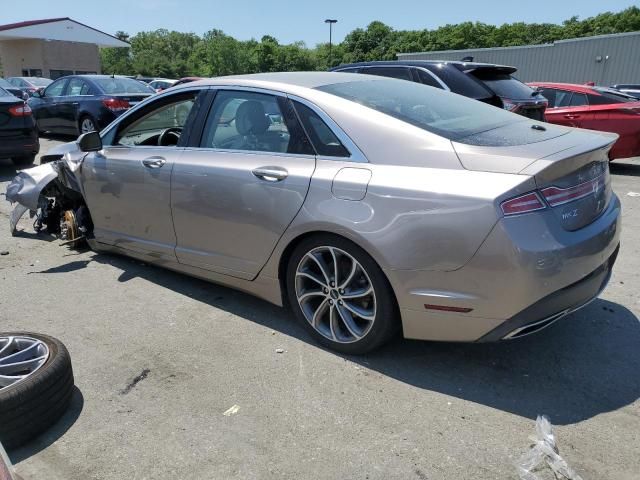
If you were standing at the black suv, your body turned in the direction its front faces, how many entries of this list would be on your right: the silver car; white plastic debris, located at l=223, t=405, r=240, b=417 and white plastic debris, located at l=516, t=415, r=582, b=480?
0

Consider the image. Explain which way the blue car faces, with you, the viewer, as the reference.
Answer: facing away from the viewer and to the left of the viewer

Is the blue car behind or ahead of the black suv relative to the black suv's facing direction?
ahead

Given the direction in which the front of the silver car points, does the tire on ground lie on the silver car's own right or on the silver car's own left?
on the silver car's own left

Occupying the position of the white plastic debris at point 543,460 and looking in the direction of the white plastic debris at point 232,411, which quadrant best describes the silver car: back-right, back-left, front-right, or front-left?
front-right

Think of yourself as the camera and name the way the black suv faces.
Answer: facing away from the viewer and to the left of the viewer

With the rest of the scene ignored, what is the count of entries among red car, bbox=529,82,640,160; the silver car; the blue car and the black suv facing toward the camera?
0

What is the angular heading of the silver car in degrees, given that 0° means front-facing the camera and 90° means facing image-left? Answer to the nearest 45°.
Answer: approximately 135°

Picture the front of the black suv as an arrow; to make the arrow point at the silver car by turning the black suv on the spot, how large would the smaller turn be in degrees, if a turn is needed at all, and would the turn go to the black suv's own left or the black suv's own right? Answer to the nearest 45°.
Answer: approximately 135° to the black suv's own left

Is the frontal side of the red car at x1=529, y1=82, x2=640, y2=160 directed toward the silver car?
no

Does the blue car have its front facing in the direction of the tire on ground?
no

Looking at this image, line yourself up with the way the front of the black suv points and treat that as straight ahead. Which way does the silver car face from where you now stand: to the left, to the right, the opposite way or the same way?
the same way
